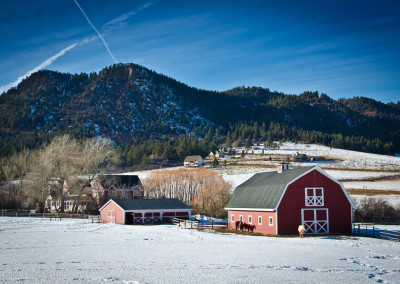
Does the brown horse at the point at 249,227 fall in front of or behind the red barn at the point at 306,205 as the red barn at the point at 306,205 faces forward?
behind

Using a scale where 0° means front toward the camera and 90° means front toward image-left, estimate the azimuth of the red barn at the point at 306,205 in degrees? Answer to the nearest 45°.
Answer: approximately 315°
